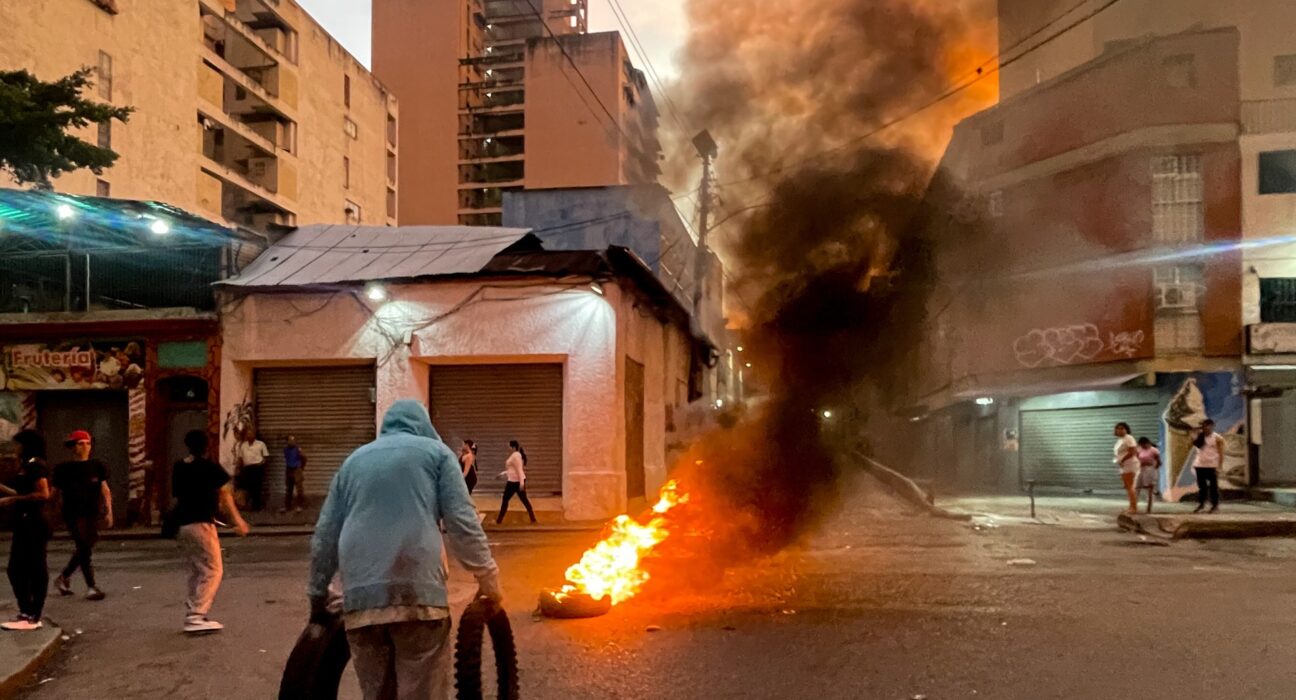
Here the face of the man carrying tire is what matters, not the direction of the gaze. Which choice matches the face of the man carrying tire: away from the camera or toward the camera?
away from the camera

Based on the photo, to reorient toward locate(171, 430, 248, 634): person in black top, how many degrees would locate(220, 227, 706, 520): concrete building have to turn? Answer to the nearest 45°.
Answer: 0° — it already faces them

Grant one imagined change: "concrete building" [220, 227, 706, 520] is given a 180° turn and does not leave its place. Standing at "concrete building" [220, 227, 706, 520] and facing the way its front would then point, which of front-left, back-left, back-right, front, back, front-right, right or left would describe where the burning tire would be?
back

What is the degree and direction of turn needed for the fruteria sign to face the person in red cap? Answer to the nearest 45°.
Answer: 0° — it already faces them

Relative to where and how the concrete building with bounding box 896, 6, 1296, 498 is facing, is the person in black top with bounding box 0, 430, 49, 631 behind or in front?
in front

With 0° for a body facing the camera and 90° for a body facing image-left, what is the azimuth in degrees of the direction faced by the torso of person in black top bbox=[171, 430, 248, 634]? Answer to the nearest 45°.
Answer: approximately 225°

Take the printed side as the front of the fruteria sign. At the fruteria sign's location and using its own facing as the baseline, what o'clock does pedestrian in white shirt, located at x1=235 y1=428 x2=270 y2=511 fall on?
The pedestrian in white shirt is roughly at 10 o'clock from the fruteria sign.

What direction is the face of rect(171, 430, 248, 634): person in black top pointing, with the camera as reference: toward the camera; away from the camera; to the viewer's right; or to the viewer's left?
away from the camera

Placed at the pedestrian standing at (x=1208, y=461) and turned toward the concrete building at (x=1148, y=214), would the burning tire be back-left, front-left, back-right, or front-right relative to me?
back-left

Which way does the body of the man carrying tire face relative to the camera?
away from the camera

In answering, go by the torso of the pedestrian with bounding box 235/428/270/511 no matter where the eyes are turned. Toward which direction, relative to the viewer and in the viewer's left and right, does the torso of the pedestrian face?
facing the viewer

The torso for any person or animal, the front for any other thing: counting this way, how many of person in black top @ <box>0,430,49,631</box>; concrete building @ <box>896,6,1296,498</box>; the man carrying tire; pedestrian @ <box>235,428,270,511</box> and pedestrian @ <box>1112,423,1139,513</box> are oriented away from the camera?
1

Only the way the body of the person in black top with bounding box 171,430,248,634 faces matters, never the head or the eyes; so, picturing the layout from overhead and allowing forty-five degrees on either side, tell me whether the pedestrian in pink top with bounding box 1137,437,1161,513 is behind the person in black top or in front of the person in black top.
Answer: in front
